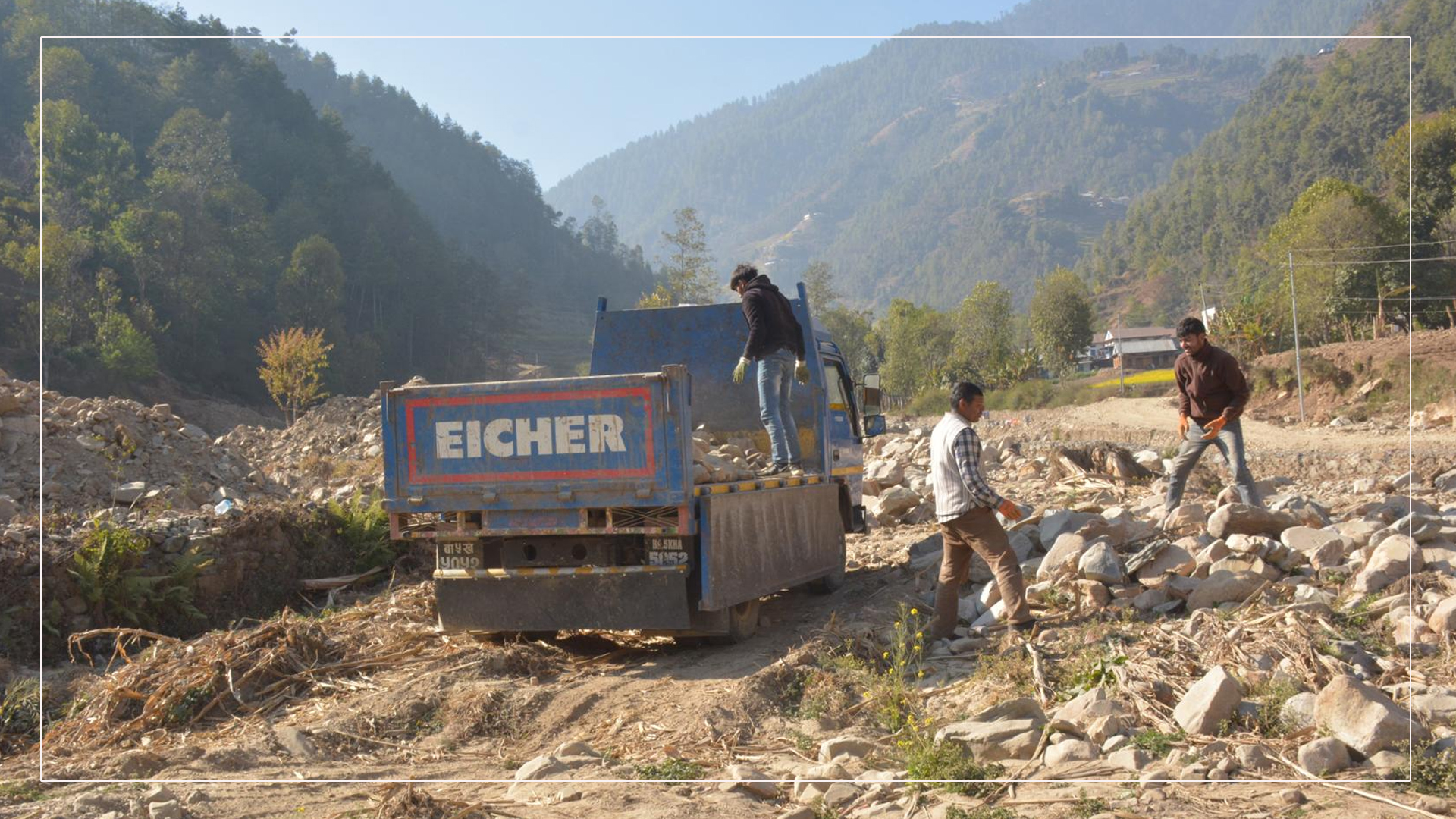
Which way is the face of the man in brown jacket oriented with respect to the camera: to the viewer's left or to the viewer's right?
to the viewer's left

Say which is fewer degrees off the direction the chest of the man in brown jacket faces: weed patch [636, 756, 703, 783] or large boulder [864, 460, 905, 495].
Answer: the weed patch

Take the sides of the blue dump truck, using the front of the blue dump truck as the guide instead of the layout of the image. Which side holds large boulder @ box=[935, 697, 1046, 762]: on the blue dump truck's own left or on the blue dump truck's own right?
on the blue dump truck's own right

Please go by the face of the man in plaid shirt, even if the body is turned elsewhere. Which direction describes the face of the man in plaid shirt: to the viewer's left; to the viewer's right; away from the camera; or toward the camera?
to the viewer's right

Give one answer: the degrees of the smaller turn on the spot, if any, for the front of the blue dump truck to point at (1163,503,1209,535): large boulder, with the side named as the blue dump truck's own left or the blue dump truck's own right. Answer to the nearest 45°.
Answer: approximately 45° to the blue dump truck's own right

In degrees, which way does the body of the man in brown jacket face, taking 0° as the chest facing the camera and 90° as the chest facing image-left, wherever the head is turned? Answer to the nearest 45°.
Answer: approximately 45°

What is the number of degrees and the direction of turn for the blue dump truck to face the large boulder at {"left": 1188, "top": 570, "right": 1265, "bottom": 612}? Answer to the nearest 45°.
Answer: approximately 45° to its right

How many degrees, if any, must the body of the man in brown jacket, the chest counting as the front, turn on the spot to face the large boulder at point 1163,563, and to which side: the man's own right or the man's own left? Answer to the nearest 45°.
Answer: approximately 45° to the man's own left

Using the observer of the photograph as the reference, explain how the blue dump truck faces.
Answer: facing away from the viewer and to the right of the viewer
